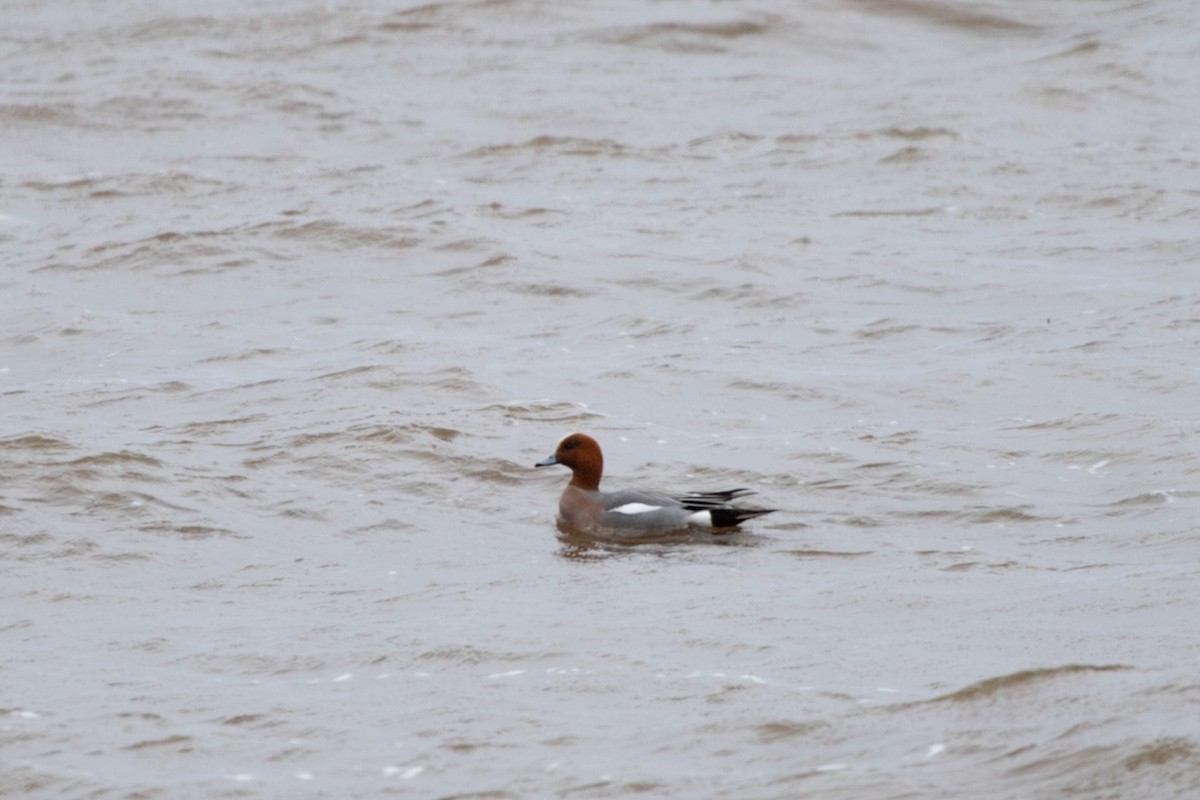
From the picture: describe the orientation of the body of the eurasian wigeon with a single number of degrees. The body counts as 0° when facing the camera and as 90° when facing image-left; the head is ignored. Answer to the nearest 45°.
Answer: approximately 90°
